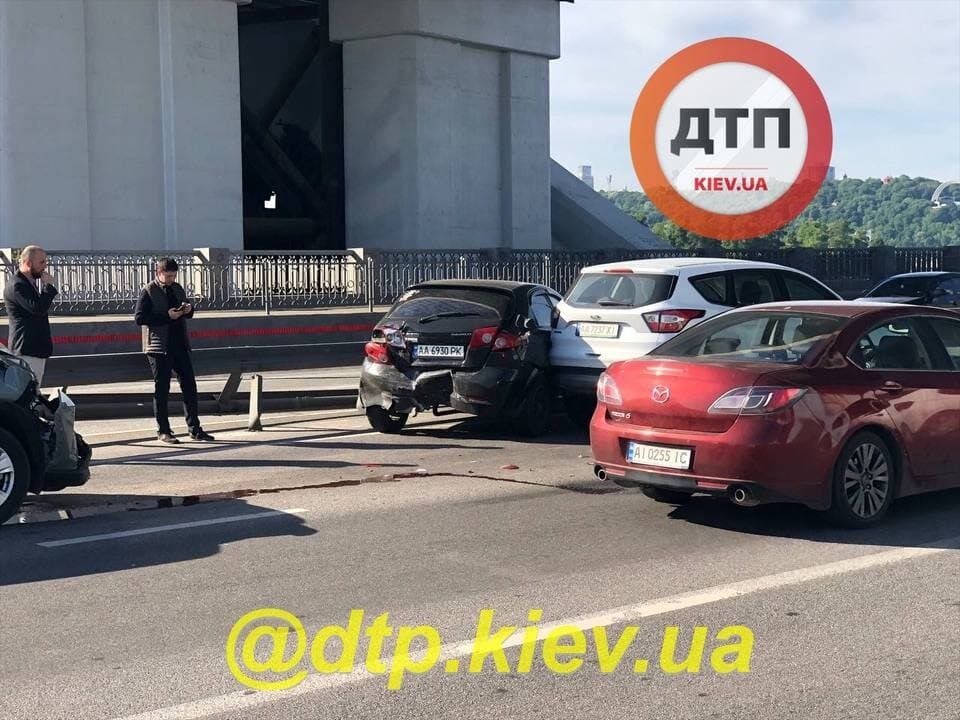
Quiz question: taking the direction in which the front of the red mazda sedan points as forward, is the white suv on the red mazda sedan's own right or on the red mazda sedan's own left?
on the red mazda sedan's own left

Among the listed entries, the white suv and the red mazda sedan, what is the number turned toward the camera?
0

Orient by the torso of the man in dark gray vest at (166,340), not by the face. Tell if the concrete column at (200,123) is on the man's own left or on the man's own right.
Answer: on the man's own left

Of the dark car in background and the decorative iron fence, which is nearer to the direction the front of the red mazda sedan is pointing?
the dark car in background

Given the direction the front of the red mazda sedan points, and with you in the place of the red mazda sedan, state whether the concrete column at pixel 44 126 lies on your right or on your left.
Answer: on your left

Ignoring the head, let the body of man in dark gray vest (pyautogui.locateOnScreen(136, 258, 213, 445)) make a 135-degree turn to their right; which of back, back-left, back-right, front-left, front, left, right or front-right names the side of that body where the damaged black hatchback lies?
back

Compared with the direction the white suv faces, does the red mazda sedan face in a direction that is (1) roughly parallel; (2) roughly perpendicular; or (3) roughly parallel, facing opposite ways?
roughly parallel

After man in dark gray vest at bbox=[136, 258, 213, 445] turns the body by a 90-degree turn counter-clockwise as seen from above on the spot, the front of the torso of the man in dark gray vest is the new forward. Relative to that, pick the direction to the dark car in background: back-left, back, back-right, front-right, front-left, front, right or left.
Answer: front

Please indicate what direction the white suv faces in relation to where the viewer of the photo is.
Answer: facing away from the viewer and to the right of the viewer

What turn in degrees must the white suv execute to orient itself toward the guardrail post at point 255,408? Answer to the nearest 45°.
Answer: approximately 135° to its left

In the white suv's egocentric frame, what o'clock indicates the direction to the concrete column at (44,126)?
The concrete column is roughly at 9 o'clock from the white suv.

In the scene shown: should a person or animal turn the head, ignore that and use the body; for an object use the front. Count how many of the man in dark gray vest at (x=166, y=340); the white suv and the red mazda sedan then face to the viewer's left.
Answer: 0

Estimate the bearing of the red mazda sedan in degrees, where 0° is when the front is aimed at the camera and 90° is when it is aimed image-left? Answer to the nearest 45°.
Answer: approximately 225°

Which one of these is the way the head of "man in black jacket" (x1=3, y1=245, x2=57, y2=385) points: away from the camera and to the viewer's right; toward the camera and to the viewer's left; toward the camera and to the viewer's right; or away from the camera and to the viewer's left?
toward the camera and to the viewer's right

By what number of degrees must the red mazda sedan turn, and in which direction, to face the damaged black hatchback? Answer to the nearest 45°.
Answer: approximately 90° to its left
